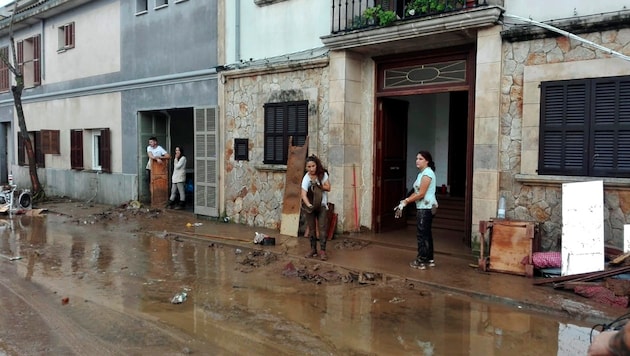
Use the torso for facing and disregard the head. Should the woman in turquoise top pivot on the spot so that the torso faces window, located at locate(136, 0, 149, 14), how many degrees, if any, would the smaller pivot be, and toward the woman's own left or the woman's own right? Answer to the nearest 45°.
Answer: approximately 45° to the woman's own right

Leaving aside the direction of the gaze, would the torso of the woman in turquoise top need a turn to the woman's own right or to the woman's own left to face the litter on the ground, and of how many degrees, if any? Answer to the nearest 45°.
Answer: approximately 45° to the woman's own left

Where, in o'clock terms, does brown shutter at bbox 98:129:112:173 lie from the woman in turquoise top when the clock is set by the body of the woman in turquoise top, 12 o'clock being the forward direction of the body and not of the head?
The brown shutter is roughly at 1 o'clock from the woman in turquoise top.

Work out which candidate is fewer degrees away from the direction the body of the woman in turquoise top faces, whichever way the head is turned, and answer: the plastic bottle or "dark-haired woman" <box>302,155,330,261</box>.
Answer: the dark-haired woman

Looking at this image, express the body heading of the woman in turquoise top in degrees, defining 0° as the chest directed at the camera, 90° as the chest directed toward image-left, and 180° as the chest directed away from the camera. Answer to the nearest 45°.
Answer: approximately 90°

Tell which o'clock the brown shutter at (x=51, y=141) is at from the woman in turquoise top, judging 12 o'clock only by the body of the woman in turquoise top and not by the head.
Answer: The brown shutter is roughly at 1 o'clock from the woman in turquoise top.

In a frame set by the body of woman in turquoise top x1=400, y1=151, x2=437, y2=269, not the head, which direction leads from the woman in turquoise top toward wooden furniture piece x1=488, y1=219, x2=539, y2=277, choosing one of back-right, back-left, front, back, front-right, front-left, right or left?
back

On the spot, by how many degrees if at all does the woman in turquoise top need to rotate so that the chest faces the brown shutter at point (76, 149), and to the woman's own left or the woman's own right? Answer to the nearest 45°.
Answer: approximately 45° to the woman's own right
